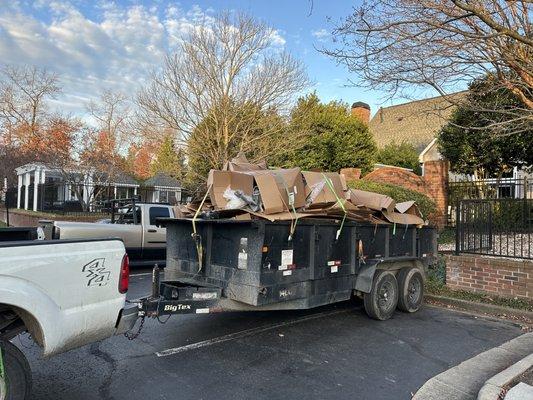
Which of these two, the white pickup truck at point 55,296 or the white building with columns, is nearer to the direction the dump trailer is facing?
the white pickup truck

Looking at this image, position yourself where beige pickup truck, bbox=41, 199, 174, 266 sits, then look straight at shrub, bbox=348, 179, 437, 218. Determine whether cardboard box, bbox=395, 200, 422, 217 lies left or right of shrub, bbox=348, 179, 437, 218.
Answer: right

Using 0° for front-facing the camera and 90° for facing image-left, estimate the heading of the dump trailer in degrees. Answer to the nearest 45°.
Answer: approximately 45°

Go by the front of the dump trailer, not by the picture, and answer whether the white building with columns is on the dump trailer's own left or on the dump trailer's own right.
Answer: on the dump trailer's own right

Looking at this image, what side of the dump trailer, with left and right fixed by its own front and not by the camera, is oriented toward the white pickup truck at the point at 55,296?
front

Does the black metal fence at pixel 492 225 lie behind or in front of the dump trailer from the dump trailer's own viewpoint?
behind

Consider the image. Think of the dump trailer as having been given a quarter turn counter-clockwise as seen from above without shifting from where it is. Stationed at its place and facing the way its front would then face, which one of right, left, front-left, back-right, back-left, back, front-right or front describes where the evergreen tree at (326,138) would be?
back-left

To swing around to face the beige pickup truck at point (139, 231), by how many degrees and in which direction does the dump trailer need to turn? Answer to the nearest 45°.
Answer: approximately 90° to its right

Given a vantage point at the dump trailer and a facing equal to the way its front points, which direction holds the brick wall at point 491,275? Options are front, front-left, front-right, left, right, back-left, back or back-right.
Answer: back

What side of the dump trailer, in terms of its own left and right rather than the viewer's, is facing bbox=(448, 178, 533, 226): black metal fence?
back
